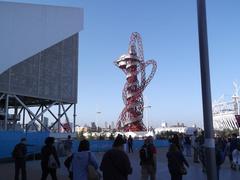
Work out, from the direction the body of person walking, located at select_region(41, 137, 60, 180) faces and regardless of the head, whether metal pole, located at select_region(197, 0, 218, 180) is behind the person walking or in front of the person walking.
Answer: behind

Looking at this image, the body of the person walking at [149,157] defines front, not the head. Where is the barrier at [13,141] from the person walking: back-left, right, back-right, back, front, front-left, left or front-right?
front-left

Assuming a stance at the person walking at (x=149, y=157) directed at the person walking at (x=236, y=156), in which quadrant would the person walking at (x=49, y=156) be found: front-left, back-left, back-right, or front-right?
back-left

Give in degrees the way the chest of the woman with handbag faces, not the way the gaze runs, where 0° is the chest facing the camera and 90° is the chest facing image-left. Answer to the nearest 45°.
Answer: approximately 180°

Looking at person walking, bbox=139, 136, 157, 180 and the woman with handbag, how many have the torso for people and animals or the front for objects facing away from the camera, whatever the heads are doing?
2

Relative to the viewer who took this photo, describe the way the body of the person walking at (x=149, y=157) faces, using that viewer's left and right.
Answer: facing away from the viewer

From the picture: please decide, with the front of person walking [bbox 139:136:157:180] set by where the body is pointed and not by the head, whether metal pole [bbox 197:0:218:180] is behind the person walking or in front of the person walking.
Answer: behind

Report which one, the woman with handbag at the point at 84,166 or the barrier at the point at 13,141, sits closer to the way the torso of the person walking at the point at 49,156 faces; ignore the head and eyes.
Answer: the barrier

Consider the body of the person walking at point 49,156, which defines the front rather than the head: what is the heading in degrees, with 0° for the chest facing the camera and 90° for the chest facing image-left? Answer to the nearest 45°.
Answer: approximately 180°
